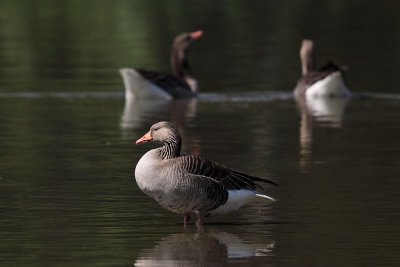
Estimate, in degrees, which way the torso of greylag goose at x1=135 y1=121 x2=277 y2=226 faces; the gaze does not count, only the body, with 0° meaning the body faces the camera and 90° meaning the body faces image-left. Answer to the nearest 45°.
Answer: approximately 90°

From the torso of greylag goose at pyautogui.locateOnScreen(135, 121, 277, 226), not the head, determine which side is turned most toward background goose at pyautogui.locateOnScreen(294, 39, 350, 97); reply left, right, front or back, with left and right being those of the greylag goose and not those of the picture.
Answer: right

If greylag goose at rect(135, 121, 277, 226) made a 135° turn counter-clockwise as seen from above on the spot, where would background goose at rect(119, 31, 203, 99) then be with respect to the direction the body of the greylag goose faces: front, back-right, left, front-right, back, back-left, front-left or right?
back-left

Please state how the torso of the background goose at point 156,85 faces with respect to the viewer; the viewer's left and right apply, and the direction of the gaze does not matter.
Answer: facing to the right of the viewer
